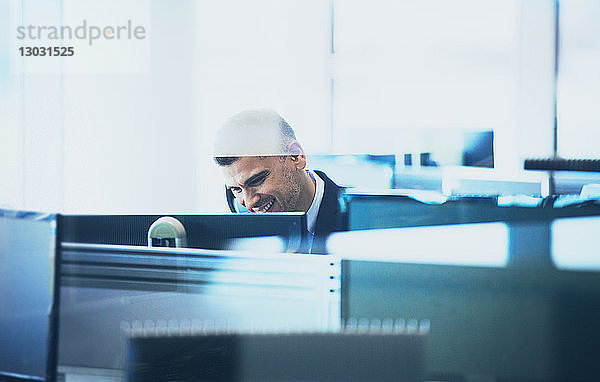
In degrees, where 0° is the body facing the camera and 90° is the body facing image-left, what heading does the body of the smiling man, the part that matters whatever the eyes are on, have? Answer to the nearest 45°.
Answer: approximately 45°

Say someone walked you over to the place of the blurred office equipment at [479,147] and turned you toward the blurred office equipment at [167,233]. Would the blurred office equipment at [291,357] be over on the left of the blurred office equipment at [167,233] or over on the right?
left
